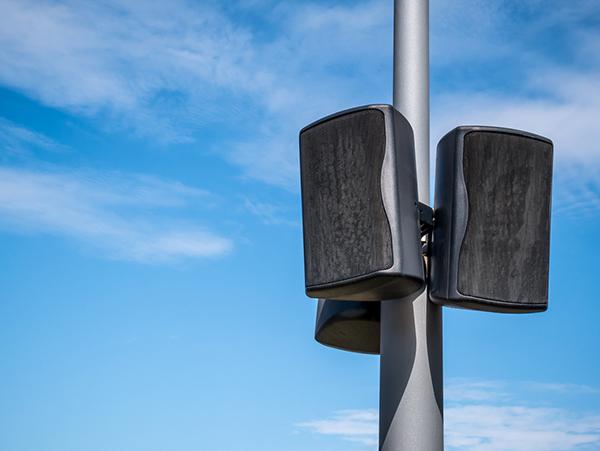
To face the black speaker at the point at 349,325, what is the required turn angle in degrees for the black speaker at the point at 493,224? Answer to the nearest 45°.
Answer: approximately 180°

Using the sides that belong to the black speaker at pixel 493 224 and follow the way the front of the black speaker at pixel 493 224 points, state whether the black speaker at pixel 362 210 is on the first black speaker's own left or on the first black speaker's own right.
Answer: on the first black speaker's own right

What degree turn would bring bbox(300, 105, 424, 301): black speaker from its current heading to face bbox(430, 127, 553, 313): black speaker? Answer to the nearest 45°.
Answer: approximately 135° to its left

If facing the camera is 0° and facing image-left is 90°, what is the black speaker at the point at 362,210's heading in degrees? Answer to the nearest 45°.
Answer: approximately 45°

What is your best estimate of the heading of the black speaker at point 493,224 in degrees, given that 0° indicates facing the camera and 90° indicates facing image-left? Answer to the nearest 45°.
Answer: approximately 315°

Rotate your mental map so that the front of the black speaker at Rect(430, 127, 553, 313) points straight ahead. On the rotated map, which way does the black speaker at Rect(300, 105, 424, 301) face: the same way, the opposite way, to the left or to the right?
to the right

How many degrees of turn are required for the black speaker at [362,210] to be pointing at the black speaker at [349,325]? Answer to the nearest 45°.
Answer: approximately 135° to its right
